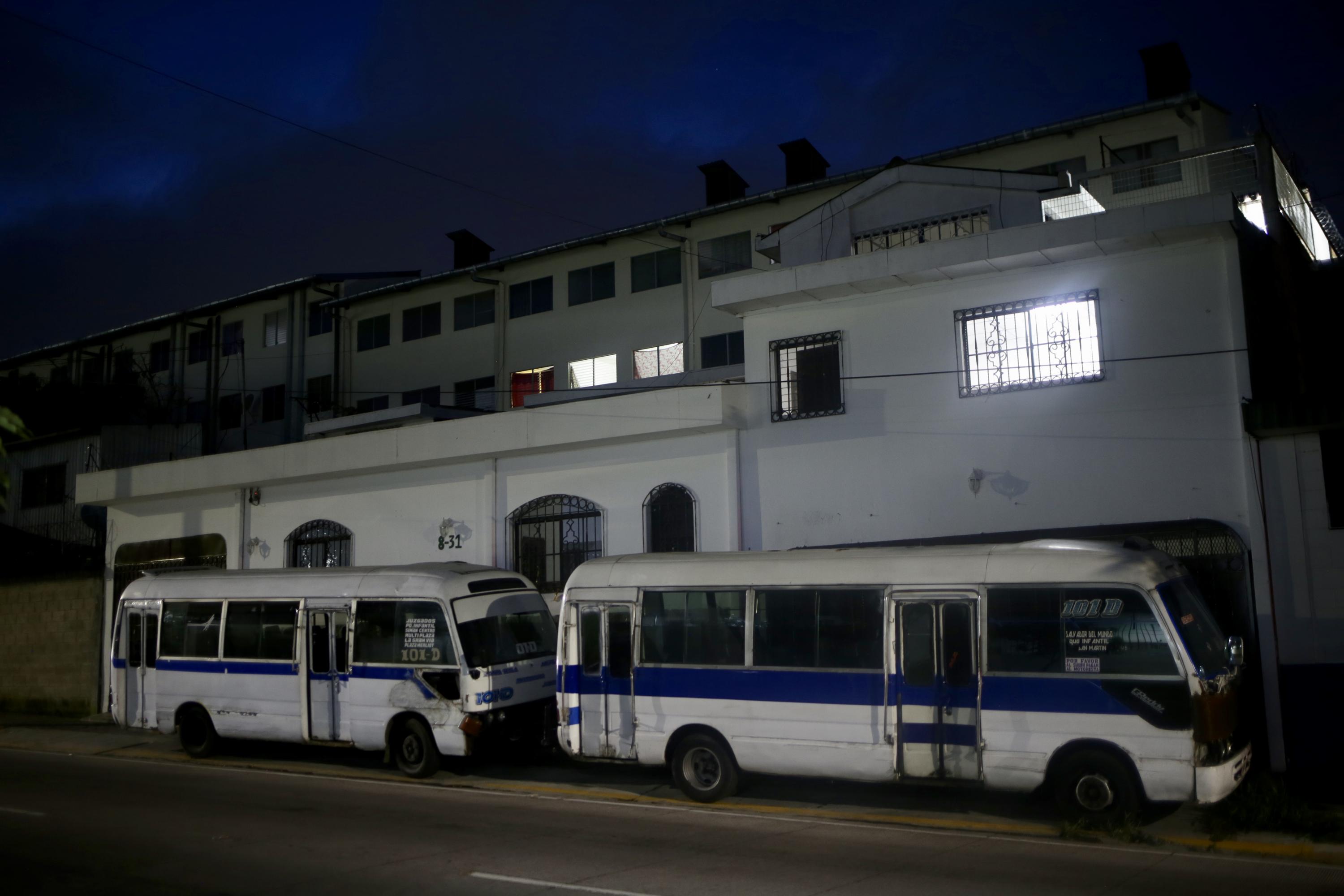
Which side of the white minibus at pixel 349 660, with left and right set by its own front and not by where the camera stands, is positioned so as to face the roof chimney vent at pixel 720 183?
left

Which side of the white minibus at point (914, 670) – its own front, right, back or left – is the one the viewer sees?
right

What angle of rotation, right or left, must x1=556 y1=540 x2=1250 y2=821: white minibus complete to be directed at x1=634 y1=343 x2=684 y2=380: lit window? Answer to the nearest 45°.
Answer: approximately 90° to its left

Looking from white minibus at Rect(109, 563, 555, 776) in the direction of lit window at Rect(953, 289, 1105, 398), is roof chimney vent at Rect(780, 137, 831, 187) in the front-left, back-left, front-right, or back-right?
front-left

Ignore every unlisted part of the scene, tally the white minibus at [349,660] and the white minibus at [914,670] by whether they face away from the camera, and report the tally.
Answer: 0

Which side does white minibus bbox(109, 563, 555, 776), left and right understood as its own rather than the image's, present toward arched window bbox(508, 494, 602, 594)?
left

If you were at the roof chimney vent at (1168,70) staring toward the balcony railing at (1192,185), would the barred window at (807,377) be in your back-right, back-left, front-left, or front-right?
front-right

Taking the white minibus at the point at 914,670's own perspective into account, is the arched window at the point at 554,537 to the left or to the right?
on its left

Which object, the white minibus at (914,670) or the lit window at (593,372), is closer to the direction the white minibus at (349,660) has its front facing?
the white minibus

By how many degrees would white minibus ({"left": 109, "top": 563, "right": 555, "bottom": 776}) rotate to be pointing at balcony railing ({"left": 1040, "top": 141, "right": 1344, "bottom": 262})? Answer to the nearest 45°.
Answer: approximately 45° to its left

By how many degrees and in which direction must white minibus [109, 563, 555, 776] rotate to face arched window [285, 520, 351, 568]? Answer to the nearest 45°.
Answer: approximately 135° to its left

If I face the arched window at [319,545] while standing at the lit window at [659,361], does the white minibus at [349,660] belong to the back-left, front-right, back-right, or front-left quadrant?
front-left

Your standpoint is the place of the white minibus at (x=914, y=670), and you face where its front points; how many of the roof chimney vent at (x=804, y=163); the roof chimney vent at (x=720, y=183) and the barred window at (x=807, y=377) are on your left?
3

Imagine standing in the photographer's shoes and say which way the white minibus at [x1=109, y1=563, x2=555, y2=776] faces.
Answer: facing the viewer and to the right of the viewer

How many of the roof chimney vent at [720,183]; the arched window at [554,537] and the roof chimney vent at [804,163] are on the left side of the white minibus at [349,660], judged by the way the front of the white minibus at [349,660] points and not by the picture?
3

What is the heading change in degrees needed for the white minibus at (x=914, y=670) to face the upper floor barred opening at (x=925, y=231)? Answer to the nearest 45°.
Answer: approximately 90° to its left

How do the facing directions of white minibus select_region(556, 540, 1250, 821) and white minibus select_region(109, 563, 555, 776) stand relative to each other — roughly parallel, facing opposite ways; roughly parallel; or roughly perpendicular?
roughly parallel

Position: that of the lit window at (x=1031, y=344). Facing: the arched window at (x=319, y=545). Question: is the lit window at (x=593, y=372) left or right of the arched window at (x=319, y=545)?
right
